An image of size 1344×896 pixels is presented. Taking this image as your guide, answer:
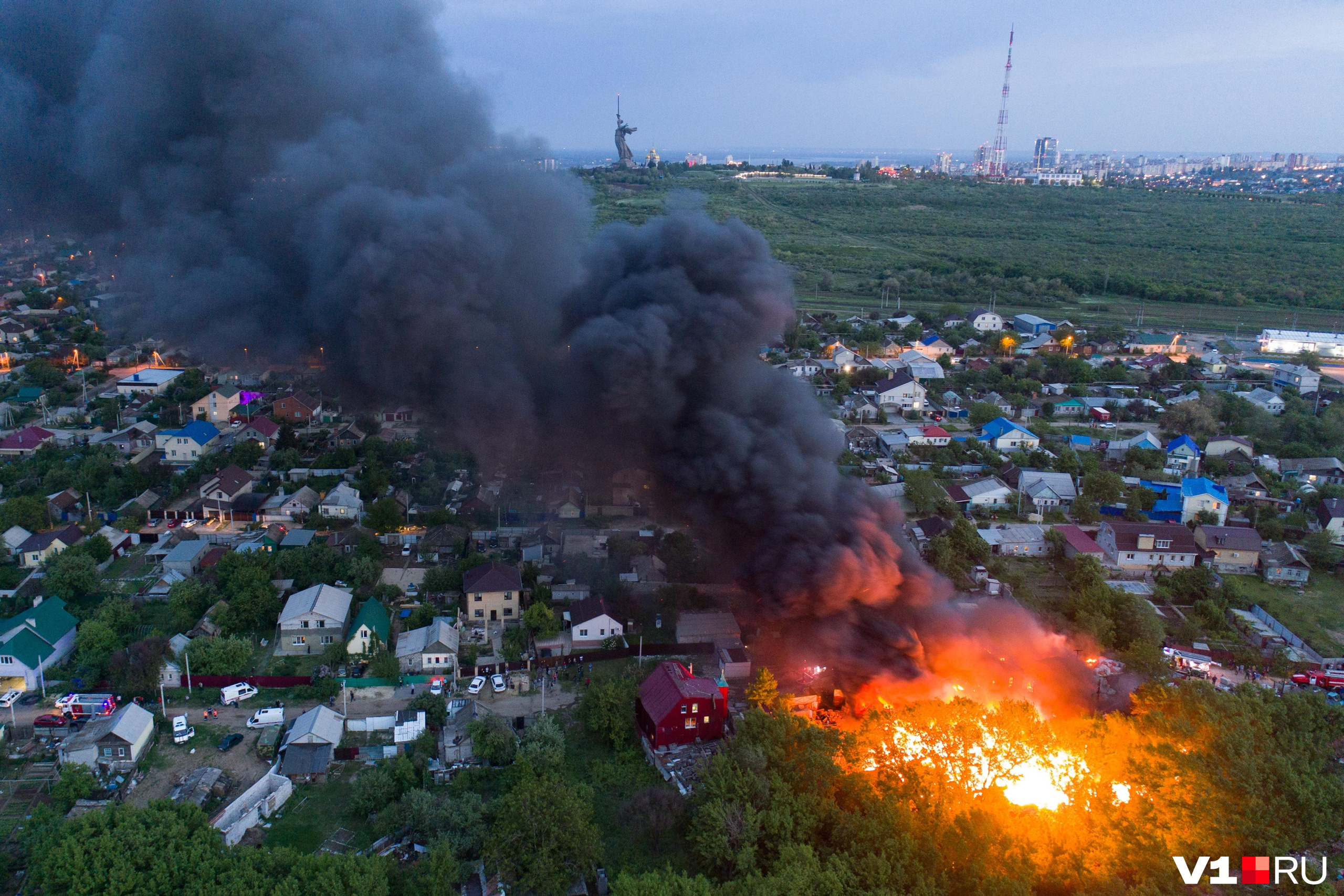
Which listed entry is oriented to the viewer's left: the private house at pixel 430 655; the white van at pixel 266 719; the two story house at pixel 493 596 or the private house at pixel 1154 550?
the white van

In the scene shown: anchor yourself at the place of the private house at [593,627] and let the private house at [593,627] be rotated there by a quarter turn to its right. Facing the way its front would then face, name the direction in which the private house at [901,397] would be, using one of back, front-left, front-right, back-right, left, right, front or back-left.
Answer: back-right

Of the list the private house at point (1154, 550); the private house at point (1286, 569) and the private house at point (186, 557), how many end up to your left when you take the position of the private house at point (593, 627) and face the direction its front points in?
2

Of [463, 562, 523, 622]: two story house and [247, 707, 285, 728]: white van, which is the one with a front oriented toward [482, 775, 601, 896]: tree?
the two story house

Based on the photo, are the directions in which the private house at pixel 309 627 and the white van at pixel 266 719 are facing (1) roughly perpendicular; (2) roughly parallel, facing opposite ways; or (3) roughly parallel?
roughly perpendicular

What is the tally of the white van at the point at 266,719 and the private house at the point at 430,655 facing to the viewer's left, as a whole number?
1

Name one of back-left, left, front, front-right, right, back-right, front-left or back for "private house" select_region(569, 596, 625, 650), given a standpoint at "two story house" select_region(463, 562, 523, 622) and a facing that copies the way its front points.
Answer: front-left

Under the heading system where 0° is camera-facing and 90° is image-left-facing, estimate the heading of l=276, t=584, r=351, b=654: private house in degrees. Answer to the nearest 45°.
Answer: approximately 0°

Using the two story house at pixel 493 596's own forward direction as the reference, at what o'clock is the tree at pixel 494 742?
The tree is roughly at 12 o'clock from the two story house.

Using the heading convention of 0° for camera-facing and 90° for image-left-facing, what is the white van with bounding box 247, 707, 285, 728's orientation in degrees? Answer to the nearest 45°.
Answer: approximately 90°

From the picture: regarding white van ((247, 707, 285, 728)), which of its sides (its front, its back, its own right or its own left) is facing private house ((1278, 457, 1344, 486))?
back

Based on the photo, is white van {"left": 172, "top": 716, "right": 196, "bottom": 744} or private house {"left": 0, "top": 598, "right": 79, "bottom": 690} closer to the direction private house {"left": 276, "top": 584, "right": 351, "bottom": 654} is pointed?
the white van

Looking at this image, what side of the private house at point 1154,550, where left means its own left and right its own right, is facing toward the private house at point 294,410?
right

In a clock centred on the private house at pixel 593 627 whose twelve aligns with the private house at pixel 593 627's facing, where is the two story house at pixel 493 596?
The two story house is roughly at 4 o'clock from the private house.

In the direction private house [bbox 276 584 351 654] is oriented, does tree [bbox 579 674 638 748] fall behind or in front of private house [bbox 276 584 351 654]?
in front

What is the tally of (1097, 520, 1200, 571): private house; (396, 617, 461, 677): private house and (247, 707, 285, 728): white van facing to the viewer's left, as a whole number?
1
